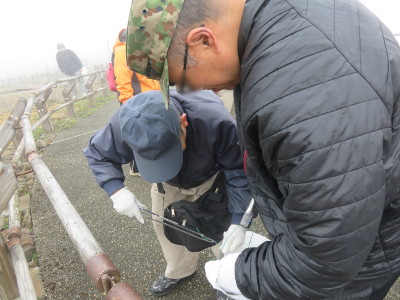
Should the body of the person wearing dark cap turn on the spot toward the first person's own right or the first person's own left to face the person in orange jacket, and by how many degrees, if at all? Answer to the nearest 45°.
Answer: approximately 180°

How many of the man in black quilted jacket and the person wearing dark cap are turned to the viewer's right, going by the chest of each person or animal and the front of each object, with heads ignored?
0

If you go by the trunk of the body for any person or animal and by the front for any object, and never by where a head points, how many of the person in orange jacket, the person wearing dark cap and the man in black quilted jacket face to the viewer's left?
1

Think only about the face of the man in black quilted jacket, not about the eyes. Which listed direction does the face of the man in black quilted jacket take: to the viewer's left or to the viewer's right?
to the viewer's left

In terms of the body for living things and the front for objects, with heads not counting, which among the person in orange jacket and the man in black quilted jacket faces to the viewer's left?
the man in black quilted jacket

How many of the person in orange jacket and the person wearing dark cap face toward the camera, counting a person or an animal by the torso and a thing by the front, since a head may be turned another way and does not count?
1

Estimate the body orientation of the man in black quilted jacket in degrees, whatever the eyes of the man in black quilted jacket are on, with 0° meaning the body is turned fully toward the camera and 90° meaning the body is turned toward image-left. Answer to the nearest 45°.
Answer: approximately 90°

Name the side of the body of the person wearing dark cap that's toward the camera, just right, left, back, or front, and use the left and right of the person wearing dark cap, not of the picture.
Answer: front

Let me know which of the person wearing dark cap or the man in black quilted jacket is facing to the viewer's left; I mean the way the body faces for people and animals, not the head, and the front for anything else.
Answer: the man in black quilted jacket

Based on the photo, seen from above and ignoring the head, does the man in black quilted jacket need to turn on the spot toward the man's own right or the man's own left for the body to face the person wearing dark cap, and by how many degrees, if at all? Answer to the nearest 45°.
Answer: approximately 45° to the man's own right

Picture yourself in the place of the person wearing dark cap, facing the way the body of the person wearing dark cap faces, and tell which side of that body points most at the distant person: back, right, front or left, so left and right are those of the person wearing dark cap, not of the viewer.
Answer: back

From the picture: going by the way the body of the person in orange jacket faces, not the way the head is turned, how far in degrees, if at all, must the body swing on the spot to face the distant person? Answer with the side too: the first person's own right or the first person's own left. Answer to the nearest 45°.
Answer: approximately 90° to the first person's own left
